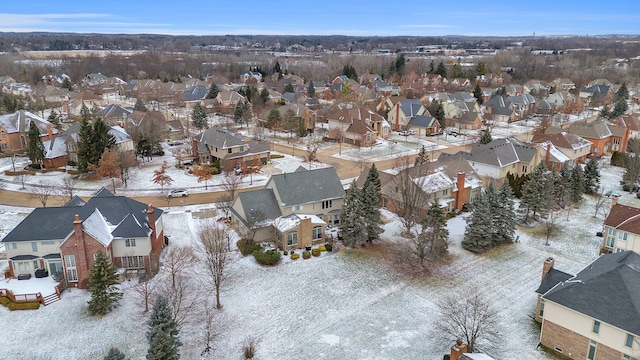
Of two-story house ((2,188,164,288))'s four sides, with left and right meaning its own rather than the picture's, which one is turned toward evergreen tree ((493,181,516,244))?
right

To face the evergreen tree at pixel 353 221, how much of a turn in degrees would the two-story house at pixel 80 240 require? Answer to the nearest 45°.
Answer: approximately 90° to its right

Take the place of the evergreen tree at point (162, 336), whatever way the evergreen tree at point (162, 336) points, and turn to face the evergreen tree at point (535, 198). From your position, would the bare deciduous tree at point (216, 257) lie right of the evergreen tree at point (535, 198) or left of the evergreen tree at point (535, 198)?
left

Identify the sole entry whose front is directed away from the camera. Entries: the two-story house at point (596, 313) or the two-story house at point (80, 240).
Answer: the two-story house at point (80, 240)

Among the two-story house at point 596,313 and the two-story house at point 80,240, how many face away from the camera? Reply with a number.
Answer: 1

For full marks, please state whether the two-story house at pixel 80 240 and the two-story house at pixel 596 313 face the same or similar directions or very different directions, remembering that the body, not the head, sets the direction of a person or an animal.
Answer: very different directions

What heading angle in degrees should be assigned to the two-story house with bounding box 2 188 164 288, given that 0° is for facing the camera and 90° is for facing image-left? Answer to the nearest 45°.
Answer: approximately 180°
